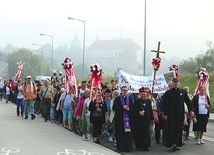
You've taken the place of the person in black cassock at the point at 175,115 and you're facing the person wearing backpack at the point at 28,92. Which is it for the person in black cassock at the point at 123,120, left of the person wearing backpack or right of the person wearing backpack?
left

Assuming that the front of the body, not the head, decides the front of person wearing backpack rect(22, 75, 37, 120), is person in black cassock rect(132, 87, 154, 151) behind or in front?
in front

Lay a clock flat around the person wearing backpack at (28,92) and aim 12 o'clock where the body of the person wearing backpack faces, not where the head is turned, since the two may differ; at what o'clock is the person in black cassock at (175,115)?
The person in black cassock is roughly at 11 o'clock from the person wearing backpack.

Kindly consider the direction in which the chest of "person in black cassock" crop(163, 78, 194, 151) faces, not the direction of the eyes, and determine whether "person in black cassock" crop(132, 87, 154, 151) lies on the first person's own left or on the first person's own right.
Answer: on the first person's own right

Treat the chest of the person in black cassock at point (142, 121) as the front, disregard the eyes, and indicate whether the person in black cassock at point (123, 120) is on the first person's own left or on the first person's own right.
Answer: on the first person's own right

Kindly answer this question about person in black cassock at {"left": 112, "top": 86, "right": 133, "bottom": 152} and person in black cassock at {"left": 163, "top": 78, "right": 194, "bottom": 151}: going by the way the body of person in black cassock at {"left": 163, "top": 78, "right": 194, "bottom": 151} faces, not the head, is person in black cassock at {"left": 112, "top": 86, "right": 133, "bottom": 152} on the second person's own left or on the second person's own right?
on the second person's own right

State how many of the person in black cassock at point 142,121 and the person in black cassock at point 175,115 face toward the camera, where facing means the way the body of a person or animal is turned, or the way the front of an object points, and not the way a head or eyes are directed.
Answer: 2

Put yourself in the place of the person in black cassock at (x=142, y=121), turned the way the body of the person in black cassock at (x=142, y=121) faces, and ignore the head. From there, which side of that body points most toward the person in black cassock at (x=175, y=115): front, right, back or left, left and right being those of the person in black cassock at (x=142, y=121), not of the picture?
left

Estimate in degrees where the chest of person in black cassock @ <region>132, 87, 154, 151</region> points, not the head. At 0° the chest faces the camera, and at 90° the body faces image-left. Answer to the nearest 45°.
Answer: approximately 0°
